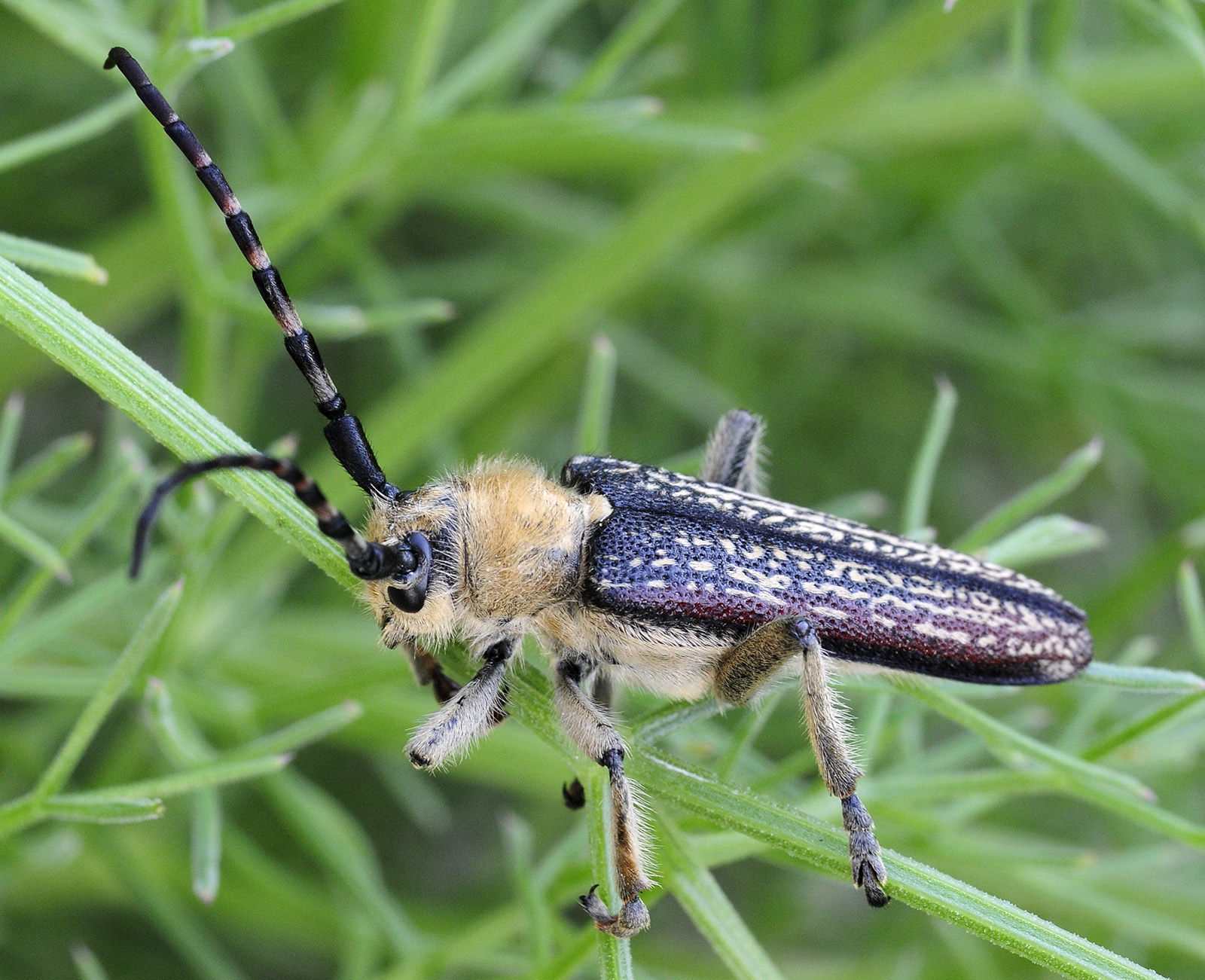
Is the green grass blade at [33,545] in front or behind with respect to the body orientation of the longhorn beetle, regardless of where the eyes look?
in front

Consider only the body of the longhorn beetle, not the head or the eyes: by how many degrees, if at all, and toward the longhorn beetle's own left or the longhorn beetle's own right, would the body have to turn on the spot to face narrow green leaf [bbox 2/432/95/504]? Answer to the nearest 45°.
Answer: approximately 45° to the longhorn beetle's own right

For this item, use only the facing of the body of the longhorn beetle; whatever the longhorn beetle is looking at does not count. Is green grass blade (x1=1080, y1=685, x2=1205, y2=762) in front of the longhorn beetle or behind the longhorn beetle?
behind

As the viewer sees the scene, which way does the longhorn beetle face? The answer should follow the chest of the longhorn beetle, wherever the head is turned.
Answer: to the viewer's left

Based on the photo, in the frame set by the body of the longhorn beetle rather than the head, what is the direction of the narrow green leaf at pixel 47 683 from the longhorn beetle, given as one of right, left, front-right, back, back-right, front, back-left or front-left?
front-right
